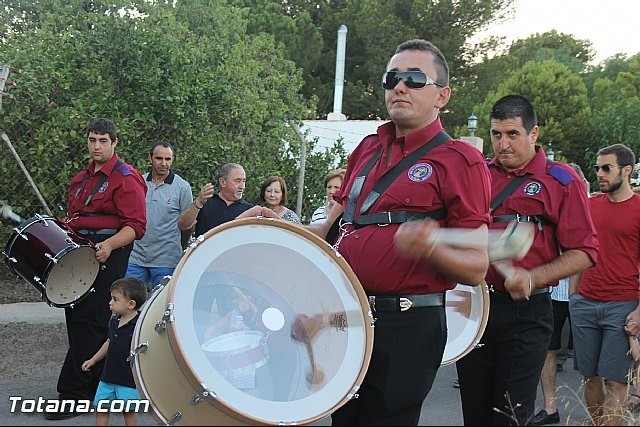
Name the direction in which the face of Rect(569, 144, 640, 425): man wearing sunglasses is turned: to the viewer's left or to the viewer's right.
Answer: to the viewer's left

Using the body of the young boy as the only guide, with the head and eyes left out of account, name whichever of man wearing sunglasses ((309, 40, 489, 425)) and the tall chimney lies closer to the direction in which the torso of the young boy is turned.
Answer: the man wearing sunglasses

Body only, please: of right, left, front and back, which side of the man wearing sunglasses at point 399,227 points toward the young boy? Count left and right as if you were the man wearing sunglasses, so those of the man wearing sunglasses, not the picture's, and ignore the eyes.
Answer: right

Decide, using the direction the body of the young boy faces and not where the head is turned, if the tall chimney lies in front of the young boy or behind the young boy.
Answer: behind

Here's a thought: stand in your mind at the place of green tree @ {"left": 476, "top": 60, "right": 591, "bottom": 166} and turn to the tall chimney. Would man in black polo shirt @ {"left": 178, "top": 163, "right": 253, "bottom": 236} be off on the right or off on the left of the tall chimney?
left

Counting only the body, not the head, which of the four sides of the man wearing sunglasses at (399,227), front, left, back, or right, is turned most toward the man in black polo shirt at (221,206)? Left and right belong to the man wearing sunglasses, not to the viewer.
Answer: right

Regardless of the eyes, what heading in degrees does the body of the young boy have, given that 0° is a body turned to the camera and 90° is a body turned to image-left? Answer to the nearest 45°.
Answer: approximately 45°

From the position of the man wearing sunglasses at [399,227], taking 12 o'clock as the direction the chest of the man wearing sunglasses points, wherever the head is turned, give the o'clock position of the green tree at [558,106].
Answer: The green tree is roughly at 5 o'clock from the man wearing sunglasses.

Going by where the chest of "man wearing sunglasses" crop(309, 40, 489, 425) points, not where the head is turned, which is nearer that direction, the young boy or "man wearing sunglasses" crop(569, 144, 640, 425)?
the young boy

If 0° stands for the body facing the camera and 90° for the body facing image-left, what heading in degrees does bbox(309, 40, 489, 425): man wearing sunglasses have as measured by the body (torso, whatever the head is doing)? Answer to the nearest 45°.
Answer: approximately 45°

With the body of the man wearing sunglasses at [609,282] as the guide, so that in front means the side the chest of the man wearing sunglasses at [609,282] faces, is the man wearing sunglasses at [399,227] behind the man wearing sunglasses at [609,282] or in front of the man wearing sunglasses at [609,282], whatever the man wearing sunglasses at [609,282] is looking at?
in front

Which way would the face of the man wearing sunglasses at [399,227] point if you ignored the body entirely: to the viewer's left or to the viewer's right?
to the viewer's left
